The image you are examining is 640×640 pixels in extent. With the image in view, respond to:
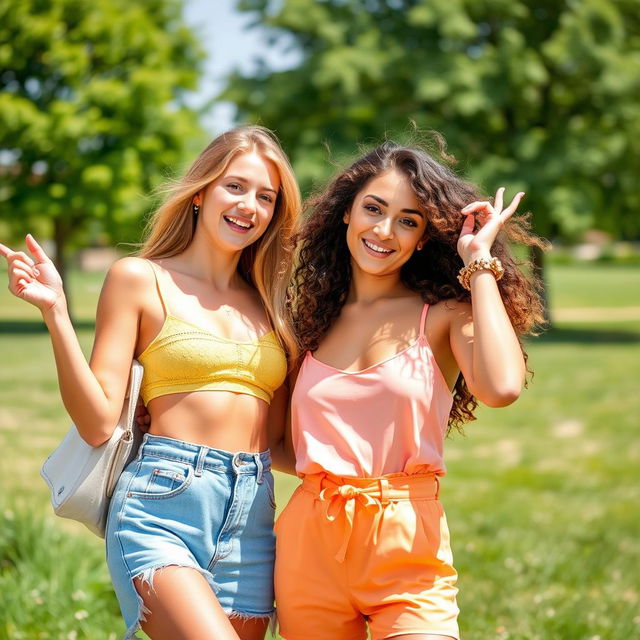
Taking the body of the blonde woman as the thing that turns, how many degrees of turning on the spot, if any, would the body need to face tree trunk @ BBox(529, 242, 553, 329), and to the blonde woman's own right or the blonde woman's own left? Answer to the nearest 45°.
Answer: approximately 90° to the blonde woman's own left

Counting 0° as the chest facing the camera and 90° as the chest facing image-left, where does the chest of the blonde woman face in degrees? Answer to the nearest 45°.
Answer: approximately 315°

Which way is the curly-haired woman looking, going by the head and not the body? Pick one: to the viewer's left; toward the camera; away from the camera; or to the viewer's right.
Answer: toward the camera
